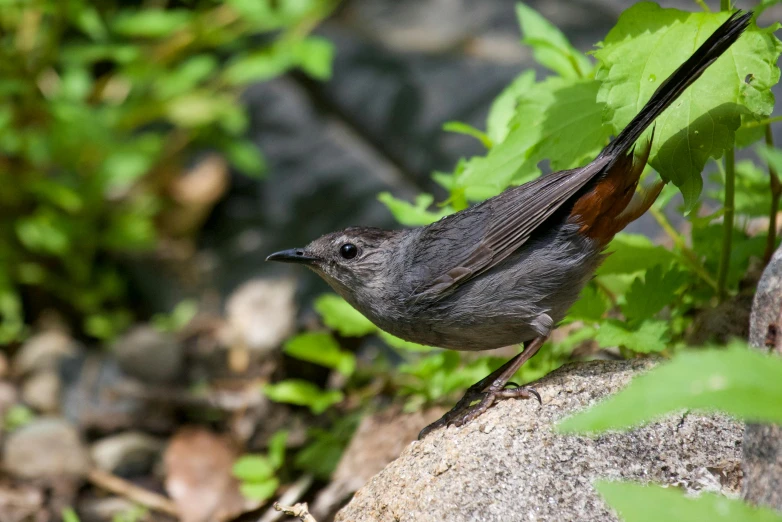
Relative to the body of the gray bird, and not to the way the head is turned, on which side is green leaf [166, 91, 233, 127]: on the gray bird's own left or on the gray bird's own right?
on the gray bird's own right

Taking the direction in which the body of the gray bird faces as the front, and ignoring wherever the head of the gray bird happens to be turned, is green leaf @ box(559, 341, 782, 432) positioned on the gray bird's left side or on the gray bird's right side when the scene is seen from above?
on the gray bird's left side

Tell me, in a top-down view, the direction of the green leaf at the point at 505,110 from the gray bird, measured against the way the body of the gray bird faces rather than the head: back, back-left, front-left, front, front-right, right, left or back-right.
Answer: right

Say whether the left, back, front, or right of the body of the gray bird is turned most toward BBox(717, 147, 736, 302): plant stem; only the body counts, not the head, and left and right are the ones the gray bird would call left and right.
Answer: back

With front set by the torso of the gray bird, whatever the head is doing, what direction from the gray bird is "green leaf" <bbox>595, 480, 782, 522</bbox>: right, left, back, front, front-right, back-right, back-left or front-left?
left

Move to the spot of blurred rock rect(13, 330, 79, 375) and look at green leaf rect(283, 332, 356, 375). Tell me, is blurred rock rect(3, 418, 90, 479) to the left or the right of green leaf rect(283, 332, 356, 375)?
right

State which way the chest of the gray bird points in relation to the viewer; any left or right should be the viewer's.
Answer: facing to the left of the viewer
